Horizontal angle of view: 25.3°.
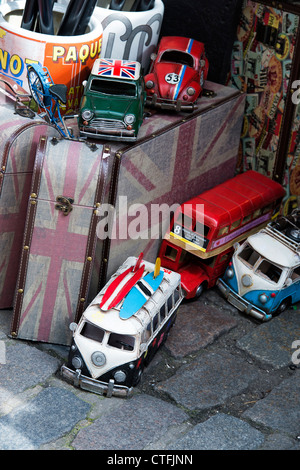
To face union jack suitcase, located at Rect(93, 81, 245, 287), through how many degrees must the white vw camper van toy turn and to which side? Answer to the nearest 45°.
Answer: approximately 135° to its right

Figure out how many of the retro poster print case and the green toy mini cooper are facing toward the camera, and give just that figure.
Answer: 2

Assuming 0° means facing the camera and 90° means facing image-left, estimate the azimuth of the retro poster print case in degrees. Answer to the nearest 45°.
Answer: approximately 0°

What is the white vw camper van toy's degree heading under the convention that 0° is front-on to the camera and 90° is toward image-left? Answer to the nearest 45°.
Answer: approximately 45°

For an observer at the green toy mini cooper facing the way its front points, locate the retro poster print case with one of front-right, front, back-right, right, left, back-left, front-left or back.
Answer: back-left

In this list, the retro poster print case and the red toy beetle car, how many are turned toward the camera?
2

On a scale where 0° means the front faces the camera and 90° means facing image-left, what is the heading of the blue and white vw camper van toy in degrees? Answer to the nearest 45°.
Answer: approximately 45°

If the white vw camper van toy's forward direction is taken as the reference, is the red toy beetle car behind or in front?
behind
